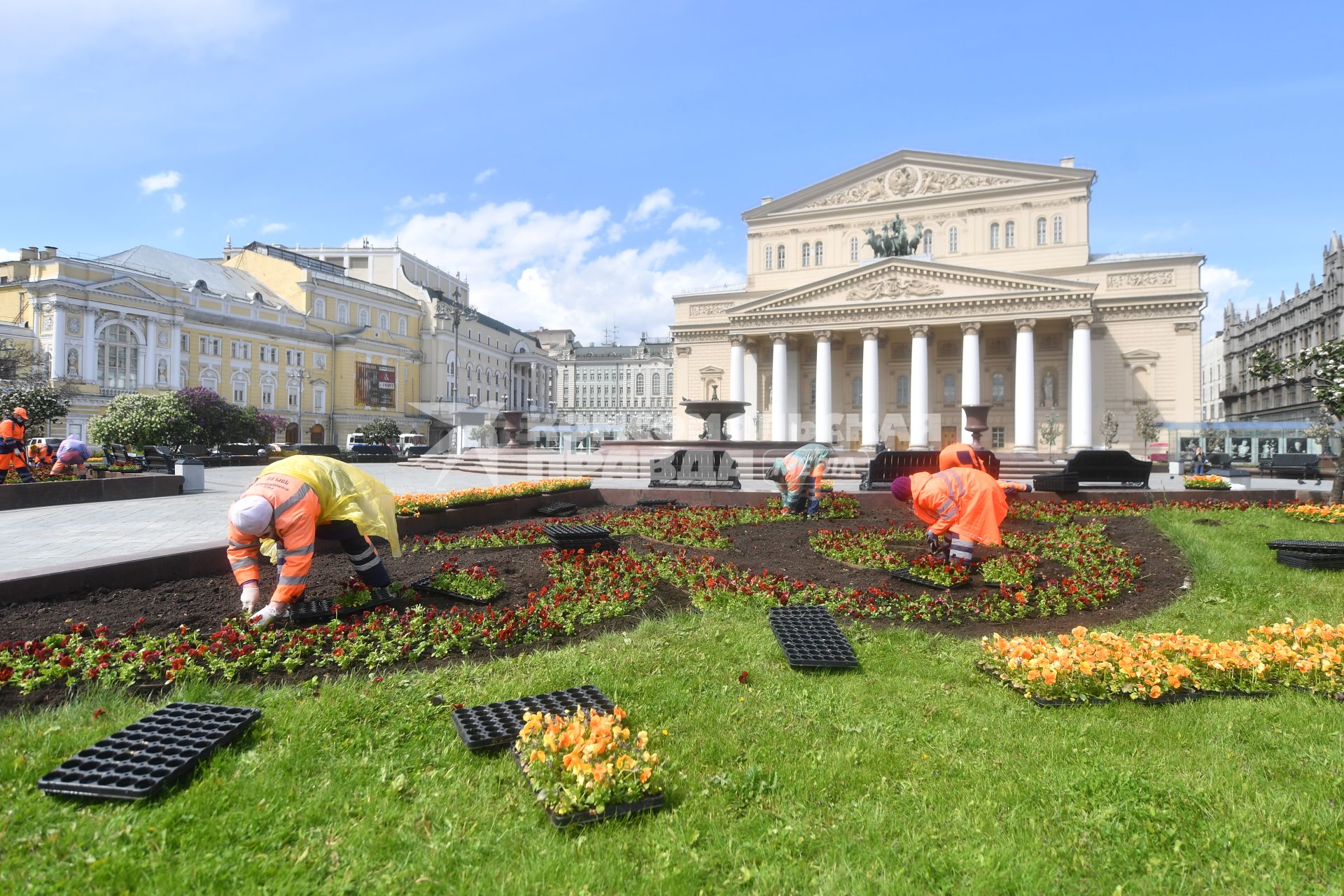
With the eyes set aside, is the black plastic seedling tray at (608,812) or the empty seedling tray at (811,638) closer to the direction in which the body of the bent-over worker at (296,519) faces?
the black plastic seedling tray

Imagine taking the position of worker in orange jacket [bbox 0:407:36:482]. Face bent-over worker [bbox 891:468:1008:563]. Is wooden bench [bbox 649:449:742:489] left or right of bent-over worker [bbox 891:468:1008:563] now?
left

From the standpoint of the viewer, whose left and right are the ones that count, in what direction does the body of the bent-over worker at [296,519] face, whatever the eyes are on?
facing the viewer and to the left of the viewer

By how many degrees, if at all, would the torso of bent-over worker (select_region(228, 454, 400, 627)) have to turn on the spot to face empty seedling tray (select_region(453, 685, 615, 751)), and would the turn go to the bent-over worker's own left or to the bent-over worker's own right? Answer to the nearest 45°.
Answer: approximately 90° to the bent-over worker's own left

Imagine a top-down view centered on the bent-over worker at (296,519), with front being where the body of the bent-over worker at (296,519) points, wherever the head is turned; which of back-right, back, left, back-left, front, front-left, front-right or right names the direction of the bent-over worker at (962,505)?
back-left

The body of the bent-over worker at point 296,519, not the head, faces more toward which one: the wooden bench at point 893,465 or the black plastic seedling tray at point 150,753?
the black plastic seedling tray

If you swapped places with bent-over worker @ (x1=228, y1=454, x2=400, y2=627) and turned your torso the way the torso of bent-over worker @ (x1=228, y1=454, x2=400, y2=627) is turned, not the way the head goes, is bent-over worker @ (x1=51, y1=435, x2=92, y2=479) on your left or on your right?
on your right

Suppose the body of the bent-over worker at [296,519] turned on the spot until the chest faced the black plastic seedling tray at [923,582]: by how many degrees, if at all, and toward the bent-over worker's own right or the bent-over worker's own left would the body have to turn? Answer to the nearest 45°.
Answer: approximately 135° to the bent-over worker's own left

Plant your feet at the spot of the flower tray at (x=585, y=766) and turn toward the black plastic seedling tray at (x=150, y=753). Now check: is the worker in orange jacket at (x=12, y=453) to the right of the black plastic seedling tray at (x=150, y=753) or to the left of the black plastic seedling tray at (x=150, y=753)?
right

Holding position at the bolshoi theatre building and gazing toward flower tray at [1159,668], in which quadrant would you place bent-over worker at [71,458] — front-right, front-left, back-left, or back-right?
front-right

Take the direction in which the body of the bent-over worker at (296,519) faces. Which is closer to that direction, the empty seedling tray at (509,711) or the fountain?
the empty seedling tray

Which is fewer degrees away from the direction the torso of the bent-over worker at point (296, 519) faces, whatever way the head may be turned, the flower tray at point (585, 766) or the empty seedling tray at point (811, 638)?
the flower tray

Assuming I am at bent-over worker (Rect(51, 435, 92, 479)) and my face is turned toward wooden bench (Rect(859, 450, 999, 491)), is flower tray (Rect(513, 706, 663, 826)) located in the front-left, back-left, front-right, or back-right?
front-right
